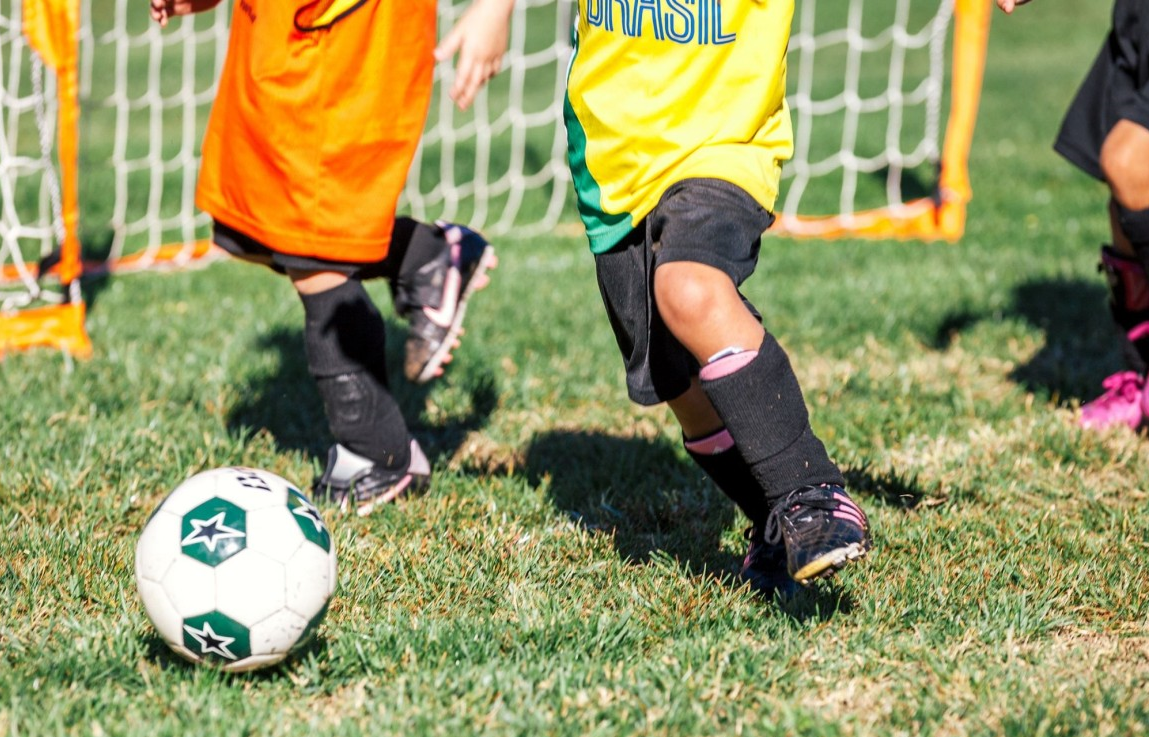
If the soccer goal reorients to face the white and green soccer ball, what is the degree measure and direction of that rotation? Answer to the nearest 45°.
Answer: approximately 45° to its right

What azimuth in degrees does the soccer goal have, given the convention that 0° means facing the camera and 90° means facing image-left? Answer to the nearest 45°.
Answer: approximately 315°
